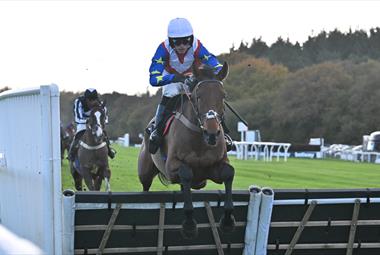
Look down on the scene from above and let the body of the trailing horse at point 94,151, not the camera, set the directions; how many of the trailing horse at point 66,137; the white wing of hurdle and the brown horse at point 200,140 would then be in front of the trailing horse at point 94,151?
2

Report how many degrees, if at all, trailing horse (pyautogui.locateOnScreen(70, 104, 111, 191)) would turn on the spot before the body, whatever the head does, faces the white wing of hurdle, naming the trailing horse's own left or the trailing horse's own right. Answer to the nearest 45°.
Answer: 0° — it already faces it

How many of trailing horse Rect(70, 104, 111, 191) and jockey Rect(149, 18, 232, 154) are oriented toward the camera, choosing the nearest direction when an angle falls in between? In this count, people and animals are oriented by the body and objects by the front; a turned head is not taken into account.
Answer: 2

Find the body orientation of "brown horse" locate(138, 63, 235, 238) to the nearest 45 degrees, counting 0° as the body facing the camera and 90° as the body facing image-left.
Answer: approximately 315°

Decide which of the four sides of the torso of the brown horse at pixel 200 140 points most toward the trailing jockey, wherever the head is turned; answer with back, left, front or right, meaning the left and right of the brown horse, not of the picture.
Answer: back

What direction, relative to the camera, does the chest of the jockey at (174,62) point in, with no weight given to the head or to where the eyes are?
toward the camera

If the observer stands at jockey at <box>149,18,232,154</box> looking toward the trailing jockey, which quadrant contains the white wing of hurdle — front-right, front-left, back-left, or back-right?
back-left

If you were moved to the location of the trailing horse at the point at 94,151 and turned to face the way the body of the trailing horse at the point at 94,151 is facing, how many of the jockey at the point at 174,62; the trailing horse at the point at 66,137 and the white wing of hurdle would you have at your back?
1

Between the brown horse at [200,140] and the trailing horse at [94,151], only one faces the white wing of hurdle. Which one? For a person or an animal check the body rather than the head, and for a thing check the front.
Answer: the trailing horse

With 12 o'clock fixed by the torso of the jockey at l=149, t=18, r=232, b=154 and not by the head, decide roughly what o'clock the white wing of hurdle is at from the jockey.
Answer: The white wing of hurdle is roughly at 1 o'clock from the jockey.

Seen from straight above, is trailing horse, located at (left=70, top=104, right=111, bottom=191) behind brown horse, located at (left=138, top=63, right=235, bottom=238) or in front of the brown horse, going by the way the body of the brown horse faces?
behind

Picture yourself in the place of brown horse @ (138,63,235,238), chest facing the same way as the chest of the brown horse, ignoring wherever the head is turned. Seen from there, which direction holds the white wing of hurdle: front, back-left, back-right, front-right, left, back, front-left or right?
right
